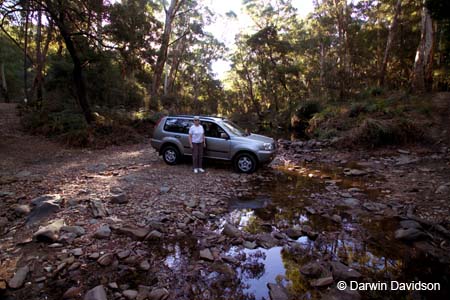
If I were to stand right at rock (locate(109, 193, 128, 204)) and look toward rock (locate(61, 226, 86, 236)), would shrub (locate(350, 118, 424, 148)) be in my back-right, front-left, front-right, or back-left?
back-left

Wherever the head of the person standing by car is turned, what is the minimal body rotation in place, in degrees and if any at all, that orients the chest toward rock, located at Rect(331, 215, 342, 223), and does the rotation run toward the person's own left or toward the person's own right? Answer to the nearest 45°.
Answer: approximately 45° to the person's own left

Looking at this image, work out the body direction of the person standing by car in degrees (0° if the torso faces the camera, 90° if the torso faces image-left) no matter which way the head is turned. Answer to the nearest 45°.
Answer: approximately 0°

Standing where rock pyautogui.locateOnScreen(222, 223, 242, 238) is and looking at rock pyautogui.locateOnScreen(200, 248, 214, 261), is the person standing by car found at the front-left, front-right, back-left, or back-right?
back-right

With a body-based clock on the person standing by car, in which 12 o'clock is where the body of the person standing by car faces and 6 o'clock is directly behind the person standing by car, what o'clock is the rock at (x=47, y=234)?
The rock is roughly at 1 o'clock from the person standing by car.
